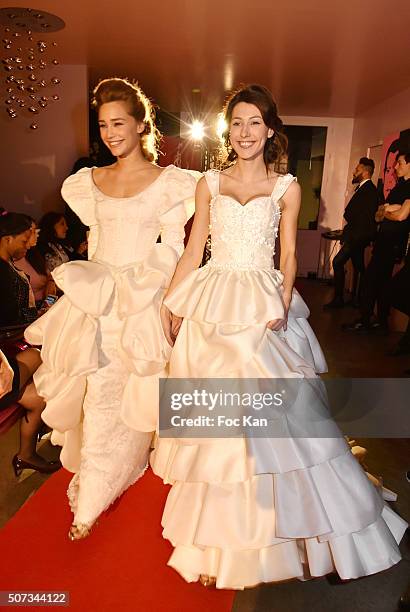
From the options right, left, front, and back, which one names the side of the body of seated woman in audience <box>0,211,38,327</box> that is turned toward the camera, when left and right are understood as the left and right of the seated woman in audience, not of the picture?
right

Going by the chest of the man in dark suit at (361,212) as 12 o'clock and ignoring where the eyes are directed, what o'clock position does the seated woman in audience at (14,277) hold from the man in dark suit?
The seated woman in audience is roughly at 10 o'clock from the man in dark suit.

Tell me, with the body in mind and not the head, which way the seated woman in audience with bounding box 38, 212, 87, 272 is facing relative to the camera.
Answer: to the viewer's right

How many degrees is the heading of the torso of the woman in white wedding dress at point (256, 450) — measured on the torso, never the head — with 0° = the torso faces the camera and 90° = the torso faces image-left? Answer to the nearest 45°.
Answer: approximately 0°

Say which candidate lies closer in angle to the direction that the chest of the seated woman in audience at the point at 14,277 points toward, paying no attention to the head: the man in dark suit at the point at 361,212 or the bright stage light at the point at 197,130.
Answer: the man in dark suit

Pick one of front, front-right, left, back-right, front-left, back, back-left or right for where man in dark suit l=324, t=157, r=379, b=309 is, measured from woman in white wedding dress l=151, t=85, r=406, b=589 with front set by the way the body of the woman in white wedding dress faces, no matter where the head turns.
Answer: back

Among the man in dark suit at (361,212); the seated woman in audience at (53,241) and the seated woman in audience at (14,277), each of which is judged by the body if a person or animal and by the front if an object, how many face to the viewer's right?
2

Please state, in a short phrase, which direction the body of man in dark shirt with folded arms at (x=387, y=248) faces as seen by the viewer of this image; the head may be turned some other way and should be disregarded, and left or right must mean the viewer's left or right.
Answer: facing to the left of the viewer

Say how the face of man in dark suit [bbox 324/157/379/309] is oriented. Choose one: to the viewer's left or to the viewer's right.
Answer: to the viewer's left

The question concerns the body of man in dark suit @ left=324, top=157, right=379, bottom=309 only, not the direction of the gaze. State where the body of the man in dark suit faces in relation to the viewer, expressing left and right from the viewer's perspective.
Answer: facing to the left of the viewer

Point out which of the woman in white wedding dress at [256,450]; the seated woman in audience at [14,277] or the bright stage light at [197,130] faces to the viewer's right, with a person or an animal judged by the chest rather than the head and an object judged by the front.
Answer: the seated woman in audience
